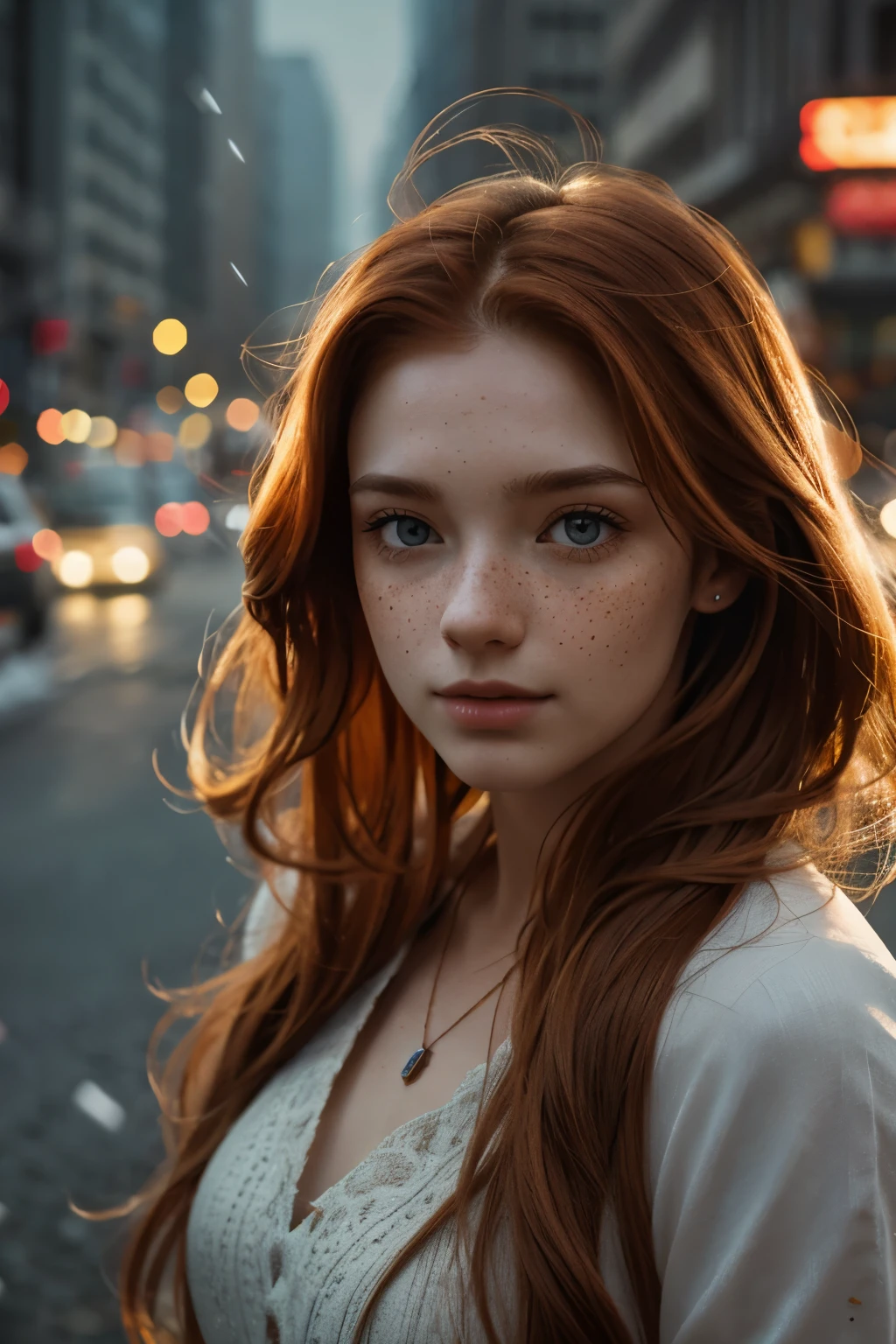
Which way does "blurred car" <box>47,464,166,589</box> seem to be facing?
toward the camera

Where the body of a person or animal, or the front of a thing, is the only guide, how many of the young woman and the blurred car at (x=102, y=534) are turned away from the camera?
0

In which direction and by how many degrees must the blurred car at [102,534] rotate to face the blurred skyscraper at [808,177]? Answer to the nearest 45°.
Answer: approximately 135° to its left

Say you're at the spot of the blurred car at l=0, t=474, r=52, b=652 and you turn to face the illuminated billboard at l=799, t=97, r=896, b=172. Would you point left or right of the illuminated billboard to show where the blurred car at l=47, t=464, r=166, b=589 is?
left

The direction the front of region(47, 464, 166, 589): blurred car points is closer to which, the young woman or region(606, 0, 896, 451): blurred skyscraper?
the young woman

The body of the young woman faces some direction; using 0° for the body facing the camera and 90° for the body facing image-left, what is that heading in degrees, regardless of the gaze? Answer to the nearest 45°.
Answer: approximately 45°

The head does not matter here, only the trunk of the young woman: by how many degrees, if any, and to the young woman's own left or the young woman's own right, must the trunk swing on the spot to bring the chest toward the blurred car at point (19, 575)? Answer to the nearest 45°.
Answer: approximately 135° to the young woman's own right

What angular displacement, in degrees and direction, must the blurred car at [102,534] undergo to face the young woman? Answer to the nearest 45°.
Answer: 0° — it already faces them

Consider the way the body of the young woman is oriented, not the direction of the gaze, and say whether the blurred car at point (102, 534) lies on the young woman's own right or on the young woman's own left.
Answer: on the young woman's own right
